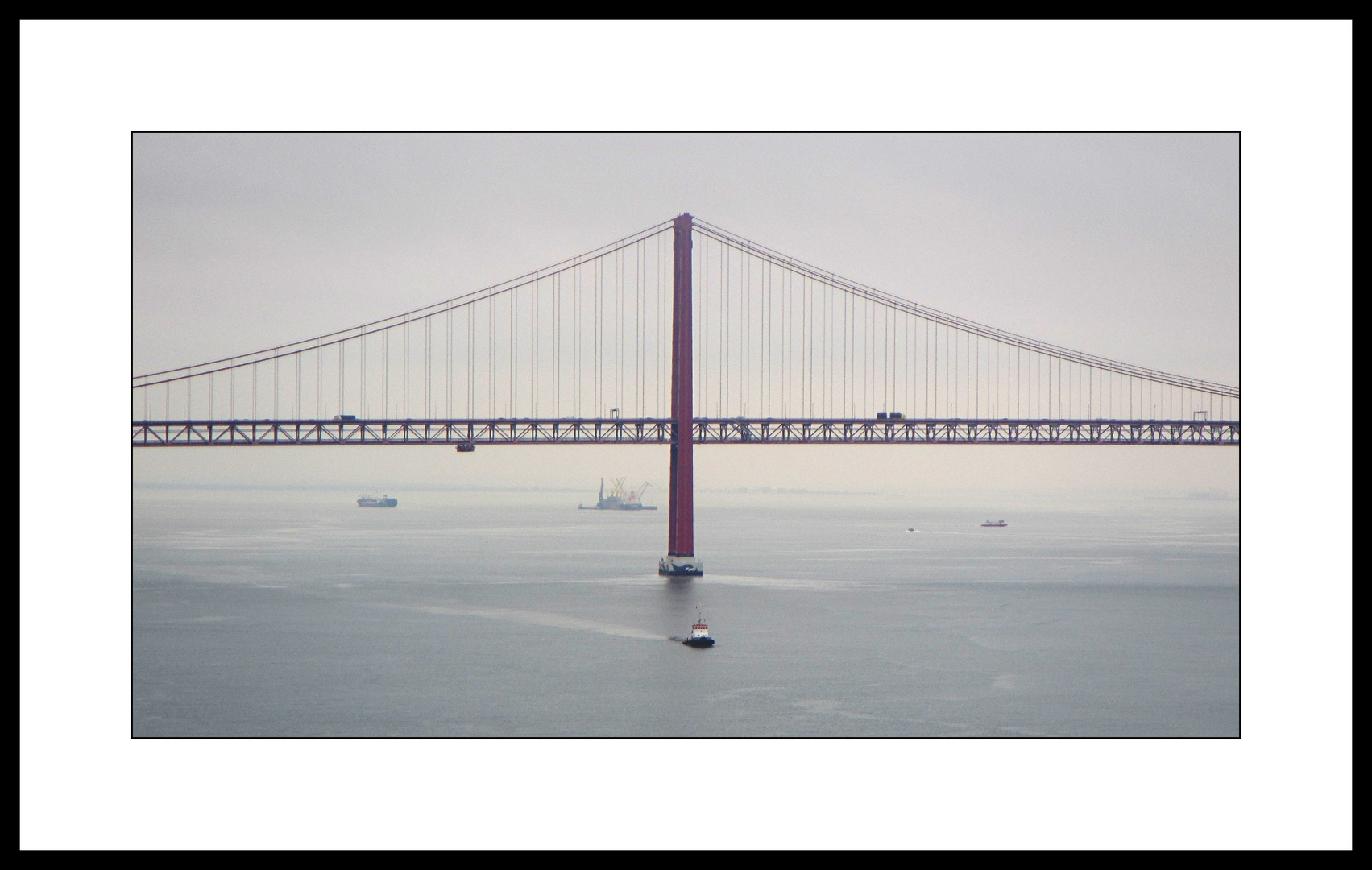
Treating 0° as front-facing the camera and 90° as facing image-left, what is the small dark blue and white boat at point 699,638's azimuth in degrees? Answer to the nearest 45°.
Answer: approximately 315°
